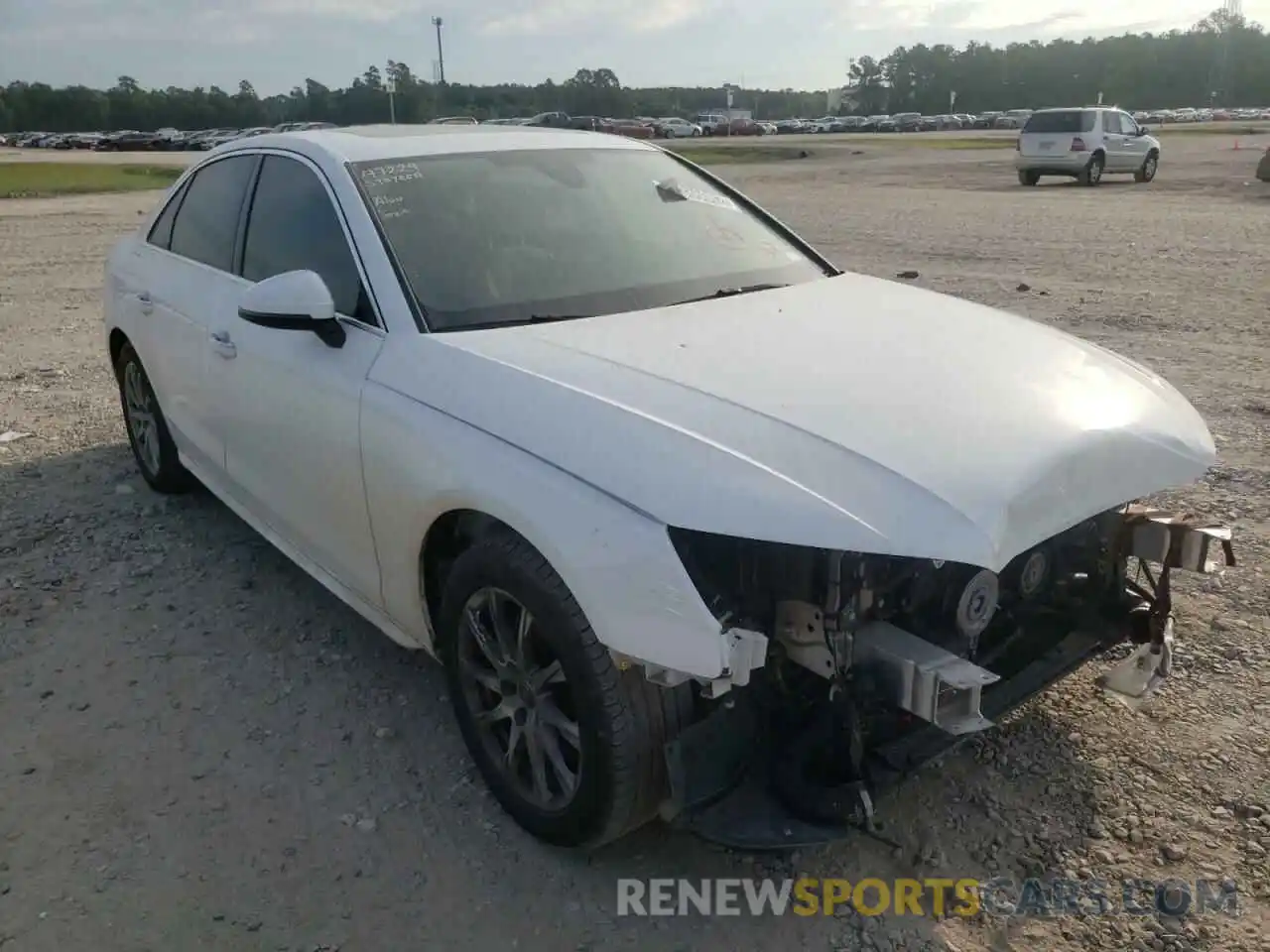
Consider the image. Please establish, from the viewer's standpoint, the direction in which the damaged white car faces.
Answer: facing the viewer and to the right of the viewer

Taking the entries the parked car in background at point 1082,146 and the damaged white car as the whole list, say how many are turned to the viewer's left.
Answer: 0

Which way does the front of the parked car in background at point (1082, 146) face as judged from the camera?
facing away from the viewer and to the right of the viewer

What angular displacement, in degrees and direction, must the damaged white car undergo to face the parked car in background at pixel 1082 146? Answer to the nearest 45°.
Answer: approximately 135° to its left

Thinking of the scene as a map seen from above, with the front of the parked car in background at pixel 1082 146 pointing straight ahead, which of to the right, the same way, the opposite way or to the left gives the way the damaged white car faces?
to the right

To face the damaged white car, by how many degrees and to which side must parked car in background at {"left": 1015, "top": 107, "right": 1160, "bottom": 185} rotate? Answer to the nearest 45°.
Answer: approximately 135° to its right
